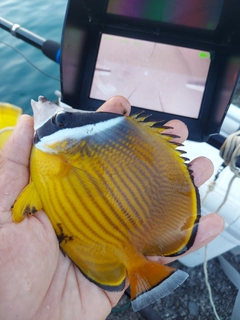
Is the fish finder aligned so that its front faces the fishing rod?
no

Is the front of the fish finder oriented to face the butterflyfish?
yes

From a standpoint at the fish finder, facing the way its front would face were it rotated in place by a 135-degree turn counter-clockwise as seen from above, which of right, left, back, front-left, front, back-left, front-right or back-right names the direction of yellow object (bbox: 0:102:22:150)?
back

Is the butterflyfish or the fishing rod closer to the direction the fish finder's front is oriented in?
the butterflyfish

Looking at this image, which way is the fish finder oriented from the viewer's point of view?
toward the camera
